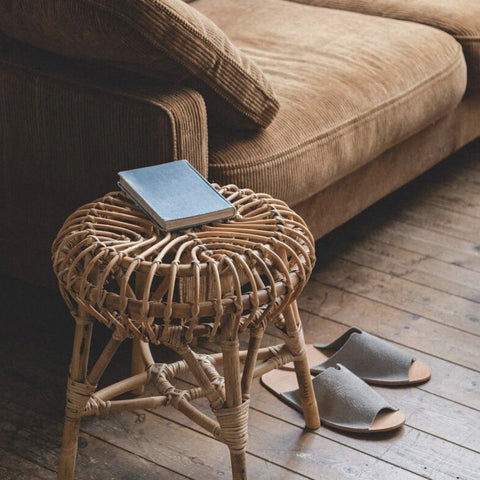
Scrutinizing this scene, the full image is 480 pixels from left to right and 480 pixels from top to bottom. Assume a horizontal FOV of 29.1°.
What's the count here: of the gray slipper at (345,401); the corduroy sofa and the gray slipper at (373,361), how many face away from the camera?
0

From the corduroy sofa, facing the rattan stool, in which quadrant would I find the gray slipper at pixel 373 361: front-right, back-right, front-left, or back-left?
front-left

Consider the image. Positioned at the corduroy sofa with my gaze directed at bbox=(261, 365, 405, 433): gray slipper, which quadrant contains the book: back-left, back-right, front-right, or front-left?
front-right

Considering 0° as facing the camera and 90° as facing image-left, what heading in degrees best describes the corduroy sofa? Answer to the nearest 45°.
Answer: approximately 315°
